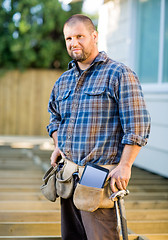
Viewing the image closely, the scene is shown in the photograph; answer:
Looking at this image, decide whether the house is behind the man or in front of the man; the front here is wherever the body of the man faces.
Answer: behind

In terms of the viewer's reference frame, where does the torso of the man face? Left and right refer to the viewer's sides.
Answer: facing the viewer and to the left of the viewer

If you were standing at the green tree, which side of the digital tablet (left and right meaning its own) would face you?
back

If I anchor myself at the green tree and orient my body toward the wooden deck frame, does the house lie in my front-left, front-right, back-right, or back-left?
front-left

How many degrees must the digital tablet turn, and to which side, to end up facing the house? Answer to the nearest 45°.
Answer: approximately 180°

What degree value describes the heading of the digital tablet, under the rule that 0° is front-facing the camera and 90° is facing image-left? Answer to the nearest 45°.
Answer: approximately 0°
